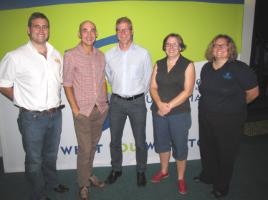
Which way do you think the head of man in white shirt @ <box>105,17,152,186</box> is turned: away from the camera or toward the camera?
toward the camera

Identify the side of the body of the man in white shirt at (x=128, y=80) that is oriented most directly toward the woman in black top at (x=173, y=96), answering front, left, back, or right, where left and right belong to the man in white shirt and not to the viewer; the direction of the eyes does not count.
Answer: left

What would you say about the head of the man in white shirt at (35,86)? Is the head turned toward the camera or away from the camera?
toward the camera

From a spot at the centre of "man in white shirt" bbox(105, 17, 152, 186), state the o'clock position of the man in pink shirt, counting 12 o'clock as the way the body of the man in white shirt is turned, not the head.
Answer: The man in pink shirt is roughly at 2 o'clock from the man in white shirt.

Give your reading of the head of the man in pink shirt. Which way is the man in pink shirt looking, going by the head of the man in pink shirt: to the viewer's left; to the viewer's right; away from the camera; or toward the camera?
toward the camera

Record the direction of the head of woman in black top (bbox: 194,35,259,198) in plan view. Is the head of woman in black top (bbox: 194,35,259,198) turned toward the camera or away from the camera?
toward the camera

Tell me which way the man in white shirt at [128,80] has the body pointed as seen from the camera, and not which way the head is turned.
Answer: toward the camera

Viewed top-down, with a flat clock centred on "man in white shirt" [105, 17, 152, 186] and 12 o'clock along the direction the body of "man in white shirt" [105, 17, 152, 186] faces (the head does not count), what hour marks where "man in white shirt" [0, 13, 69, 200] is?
"man in white shirt" [0, 13, 69, 200] is roughly at 2 o'clock from "man in white shirt" [105, 17, 152, 186].
